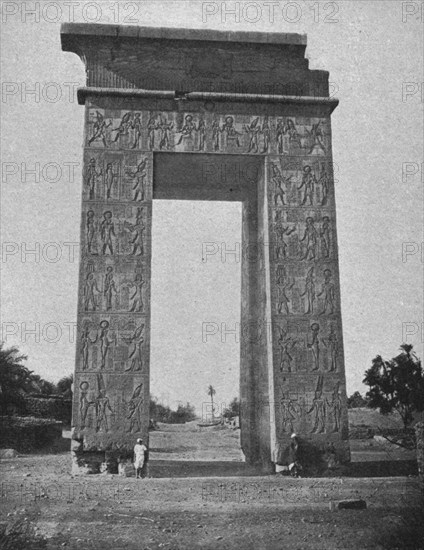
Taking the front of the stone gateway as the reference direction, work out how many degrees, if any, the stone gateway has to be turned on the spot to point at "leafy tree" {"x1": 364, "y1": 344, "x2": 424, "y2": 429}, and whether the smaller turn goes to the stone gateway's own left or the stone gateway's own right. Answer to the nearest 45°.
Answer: approximately 135° to the stone gateway's own left

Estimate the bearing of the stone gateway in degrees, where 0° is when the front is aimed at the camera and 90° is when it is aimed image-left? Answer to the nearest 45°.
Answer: approximately 0°

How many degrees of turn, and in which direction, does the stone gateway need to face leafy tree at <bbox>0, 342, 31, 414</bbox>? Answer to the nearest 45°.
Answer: approximately 135° to its right

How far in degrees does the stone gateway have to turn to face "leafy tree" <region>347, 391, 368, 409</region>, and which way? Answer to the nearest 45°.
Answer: approximately 180°

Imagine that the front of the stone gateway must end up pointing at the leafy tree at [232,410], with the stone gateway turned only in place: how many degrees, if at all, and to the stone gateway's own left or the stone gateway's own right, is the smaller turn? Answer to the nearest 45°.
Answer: approximately 180°

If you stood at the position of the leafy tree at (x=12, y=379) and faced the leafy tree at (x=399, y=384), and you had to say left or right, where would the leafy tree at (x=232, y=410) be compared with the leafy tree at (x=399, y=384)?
left

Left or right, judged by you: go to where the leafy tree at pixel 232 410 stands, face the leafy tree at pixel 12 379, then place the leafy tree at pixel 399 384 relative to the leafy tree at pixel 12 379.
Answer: left
